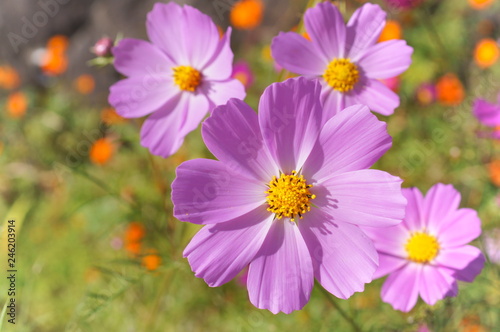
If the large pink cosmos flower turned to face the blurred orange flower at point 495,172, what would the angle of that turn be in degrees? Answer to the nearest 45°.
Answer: approximately 135° to its left

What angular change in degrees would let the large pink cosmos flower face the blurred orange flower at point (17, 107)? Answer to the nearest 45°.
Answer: approximately 135° to its right

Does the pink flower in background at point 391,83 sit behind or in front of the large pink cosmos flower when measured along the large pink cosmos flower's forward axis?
behind

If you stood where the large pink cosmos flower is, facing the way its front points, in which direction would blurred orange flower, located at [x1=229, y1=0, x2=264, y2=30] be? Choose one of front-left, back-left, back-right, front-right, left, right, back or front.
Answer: back

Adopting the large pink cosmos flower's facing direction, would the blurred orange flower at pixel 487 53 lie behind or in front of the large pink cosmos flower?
behind

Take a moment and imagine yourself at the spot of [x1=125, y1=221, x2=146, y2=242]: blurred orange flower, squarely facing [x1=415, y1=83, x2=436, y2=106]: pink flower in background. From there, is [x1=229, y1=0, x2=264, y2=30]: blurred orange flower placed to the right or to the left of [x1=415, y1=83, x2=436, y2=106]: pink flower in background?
left

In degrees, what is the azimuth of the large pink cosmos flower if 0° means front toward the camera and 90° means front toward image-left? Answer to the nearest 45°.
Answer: approximately 0°
